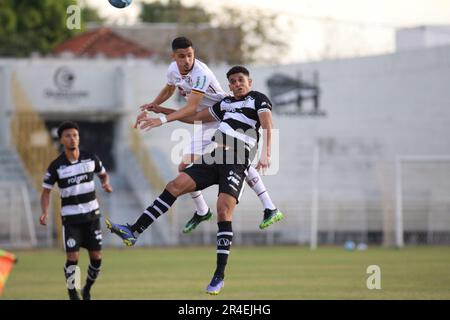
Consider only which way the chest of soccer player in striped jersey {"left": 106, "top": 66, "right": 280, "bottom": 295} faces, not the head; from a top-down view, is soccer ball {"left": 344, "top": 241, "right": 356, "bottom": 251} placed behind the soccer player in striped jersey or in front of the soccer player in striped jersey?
behind

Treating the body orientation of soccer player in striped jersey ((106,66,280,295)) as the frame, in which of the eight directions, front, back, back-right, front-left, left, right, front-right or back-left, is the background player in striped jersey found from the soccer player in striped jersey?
right

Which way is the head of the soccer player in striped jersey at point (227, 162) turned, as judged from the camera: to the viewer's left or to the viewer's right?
to the viewer's left

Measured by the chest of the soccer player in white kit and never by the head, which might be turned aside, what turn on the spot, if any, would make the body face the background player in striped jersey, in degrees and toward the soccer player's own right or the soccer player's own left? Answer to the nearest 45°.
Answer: approximately 90° to the soccer player's own right

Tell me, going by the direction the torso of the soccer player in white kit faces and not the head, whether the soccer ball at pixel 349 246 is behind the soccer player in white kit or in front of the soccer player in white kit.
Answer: behind

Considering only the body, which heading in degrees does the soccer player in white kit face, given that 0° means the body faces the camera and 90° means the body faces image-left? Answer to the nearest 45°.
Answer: approximately 45°

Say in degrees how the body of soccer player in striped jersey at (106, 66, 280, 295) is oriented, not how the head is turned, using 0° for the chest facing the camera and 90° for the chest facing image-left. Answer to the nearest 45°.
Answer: approximately 45°
